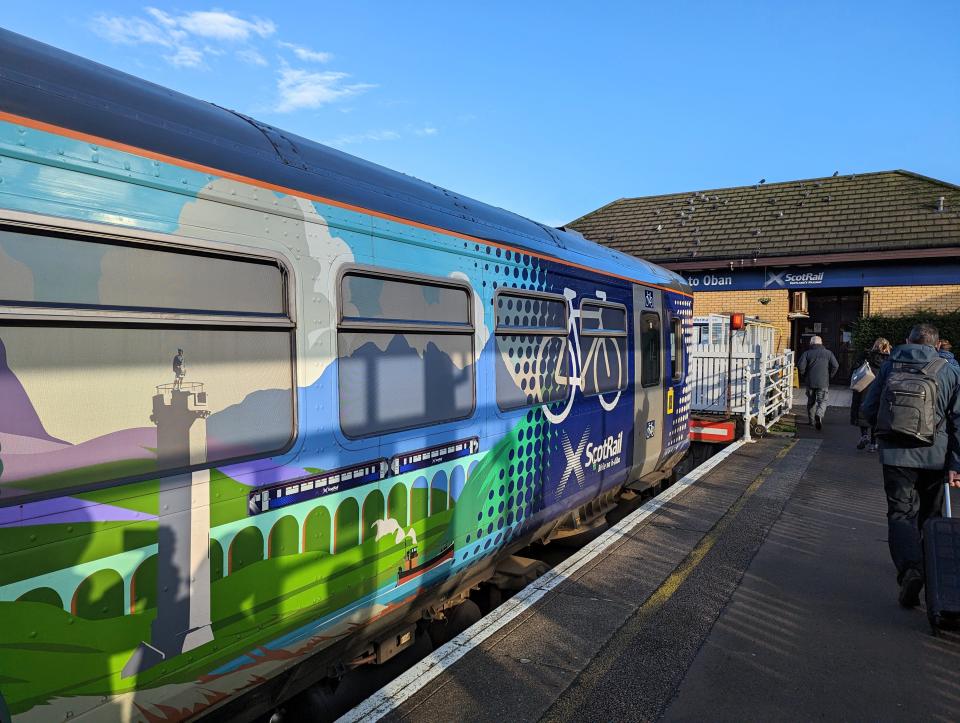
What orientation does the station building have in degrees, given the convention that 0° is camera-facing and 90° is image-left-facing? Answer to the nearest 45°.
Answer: approximately 0°

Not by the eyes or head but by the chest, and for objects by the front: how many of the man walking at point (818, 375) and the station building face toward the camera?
1

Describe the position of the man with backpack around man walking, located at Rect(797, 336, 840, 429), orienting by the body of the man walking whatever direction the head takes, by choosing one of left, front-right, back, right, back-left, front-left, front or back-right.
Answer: back

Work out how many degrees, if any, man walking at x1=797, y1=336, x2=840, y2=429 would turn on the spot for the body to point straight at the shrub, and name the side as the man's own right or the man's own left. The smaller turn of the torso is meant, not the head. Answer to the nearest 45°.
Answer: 0° — they already face it

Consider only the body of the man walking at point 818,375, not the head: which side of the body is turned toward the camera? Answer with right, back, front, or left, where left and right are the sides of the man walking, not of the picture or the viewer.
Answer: back

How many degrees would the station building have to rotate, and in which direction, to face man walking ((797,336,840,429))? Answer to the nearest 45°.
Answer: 0° — it already faces them

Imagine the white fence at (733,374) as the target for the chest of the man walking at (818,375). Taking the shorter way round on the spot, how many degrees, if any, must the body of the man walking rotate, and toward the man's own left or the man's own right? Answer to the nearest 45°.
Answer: approximately 135° to the man's own left

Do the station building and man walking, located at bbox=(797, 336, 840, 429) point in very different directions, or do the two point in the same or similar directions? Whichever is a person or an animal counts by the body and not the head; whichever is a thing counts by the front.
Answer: very different directions

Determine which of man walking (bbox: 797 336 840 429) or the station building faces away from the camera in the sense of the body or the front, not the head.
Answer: the man walking
